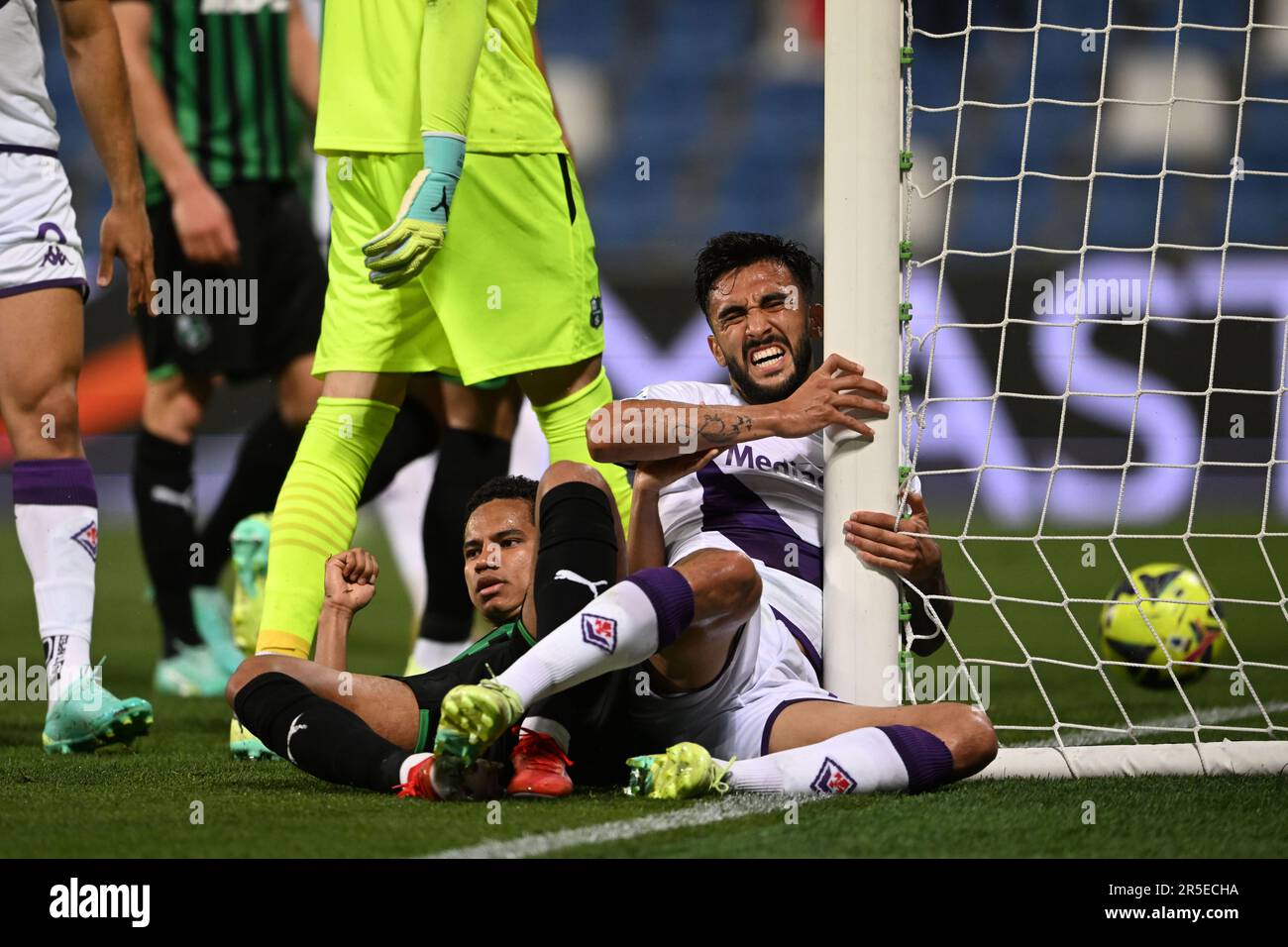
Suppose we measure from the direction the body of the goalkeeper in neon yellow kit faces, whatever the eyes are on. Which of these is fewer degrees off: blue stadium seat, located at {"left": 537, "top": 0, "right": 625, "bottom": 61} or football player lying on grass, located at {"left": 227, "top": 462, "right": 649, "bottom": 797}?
the football player lying on grass

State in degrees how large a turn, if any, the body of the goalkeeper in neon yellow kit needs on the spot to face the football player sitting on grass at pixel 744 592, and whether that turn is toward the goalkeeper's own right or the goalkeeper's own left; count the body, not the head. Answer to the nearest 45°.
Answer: approximately 90° to the goalkeeper's own left

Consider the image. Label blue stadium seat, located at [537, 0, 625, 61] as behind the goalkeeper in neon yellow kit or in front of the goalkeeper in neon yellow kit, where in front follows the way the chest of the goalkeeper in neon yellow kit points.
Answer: behind

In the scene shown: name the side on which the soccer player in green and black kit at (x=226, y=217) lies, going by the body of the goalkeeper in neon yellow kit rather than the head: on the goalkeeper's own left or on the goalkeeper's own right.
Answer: on the goalkeeper's own right

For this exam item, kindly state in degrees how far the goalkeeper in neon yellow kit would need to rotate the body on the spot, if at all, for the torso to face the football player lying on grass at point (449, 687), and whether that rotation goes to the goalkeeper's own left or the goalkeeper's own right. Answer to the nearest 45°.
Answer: approximately 45° to the goalkeeper's own left

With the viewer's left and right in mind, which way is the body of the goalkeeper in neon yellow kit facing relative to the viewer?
facing the viewer and to the left of the viewer
